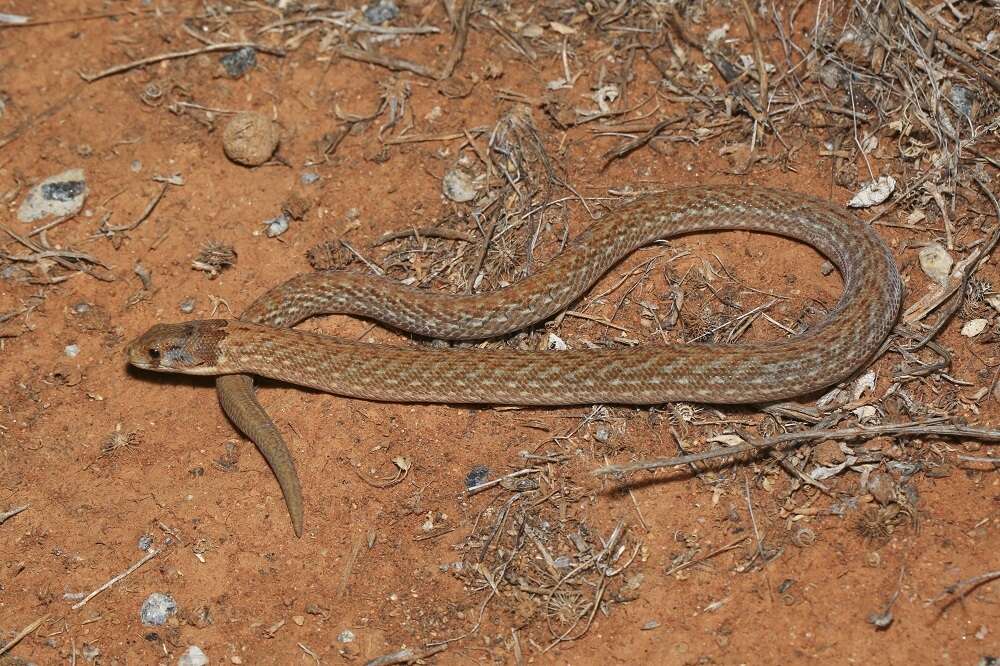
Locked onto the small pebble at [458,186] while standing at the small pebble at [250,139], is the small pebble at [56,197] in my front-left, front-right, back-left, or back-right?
back-right

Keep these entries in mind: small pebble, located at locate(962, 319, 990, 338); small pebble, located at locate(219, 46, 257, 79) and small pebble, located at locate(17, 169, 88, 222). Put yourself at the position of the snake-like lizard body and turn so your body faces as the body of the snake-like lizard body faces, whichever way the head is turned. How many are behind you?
1

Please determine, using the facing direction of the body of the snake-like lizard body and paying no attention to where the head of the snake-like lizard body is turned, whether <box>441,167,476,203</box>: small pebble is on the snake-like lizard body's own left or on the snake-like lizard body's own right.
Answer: on the snake-like lizard body's own right

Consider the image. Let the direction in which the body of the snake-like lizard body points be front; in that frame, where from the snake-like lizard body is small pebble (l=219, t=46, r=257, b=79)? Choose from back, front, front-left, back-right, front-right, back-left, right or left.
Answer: front-right

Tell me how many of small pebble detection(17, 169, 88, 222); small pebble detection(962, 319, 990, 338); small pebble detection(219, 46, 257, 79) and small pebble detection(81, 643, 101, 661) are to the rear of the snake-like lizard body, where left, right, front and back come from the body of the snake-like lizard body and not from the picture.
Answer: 1

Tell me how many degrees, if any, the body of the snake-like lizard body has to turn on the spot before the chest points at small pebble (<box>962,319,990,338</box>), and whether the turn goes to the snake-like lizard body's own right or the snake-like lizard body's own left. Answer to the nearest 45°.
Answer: approximately 180°

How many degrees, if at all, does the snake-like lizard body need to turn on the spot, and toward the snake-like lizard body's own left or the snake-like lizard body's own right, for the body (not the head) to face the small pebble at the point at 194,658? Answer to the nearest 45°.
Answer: approximately 45° to the snake-like lizard body's own left

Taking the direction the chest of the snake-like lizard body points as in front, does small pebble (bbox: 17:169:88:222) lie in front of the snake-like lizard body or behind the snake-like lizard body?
in front

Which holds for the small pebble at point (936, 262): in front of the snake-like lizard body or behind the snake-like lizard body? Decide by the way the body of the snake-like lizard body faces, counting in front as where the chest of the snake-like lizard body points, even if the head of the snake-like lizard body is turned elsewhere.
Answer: behind

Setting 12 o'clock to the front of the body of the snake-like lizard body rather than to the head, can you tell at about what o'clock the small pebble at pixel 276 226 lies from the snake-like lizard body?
The small pebble is roughly at 1 o'clock from the snake-like lizard body.

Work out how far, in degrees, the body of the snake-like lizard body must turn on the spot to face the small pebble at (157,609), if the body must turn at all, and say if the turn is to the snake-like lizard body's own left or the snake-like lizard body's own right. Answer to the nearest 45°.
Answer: approximately 45° to the snake-like lizard body's own left

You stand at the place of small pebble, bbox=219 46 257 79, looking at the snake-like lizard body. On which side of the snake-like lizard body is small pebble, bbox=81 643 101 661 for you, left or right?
right

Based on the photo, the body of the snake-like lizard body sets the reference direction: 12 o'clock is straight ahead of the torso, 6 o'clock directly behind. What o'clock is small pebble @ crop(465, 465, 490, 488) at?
The small pebble is roughly at 10 o'clock from the snake-like lizard body.

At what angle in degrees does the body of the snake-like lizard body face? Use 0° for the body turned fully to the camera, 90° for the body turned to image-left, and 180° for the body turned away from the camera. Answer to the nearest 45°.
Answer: approximately 90°
